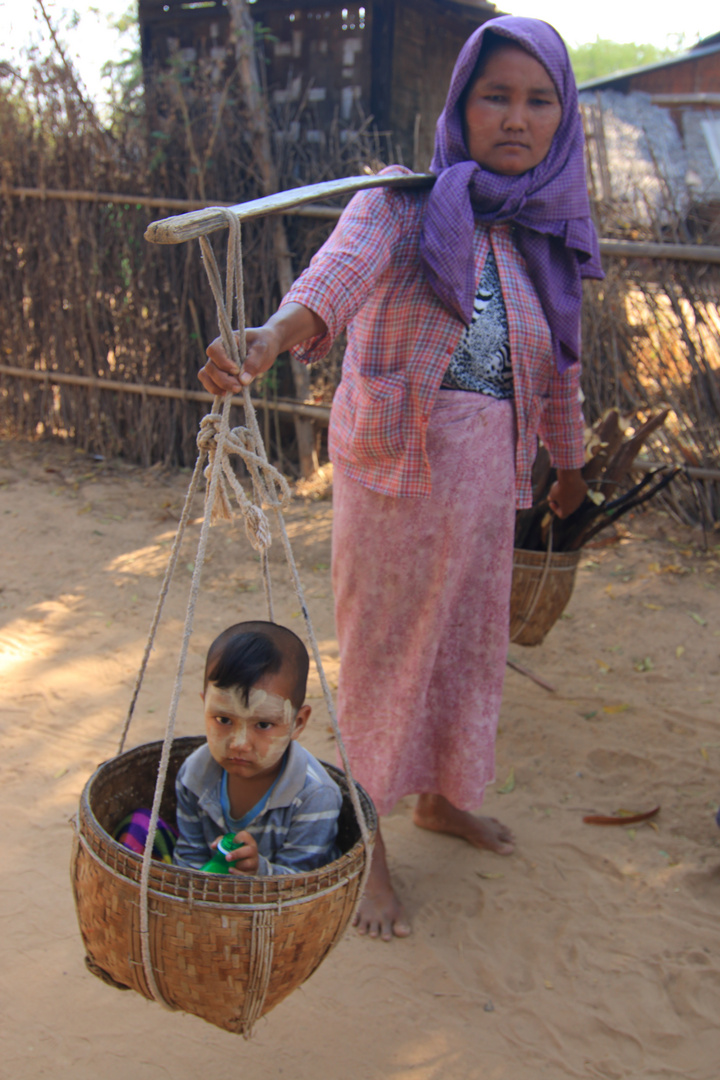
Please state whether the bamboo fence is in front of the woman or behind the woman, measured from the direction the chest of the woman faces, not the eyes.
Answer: behind

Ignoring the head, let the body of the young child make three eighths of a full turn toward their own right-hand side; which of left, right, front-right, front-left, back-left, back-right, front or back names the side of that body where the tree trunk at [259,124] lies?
front

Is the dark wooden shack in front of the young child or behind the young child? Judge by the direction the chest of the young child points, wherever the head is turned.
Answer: behind

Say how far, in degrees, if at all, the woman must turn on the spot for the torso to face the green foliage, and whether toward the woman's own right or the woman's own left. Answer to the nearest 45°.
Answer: approximately 135° to the woman's own left

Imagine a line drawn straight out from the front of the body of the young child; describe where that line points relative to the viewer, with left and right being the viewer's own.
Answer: facing the viewer and to the left of the viewer

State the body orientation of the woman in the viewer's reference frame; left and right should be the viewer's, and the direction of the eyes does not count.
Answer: facing the viewer and to the right of the viewer
